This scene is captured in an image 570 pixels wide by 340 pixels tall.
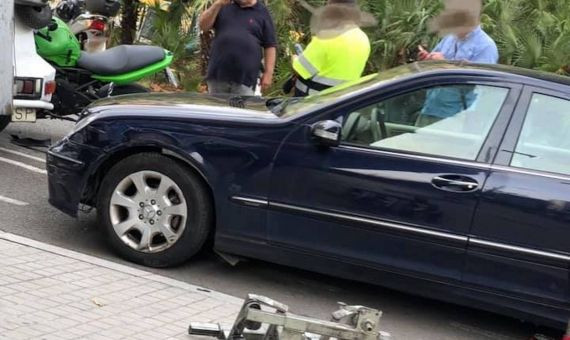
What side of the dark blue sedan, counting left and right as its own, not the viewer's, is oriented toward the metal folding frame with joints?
left

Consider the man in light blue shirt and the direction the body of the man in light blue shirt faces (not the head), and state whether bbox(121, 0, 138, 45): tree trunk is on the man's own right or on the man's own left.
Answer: on the man's own right

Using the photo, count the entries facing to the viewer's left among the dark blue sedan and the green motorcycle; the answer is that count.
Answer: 2

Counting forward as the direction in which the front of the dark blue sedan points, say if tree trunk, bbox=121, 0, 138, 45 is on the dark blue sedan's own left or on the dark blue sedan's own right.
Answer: on the dark blue sedan's own right

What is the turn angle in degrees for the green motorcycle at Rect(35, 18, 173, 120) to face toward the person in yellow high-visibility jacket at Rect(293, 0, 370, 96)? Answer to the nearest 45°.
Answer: approximately 135° to its left

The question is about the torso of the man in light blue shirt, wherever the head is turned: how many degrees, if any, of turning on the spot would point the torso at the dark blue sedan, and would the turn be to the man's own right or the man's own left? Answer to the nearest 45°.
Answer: approximately 45° to the man's own left

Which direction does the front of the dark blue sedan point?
to the viewer's left

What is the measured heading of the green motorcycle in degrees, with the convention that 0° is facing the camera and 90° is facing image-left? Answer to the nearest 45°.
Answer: approximately 90°
